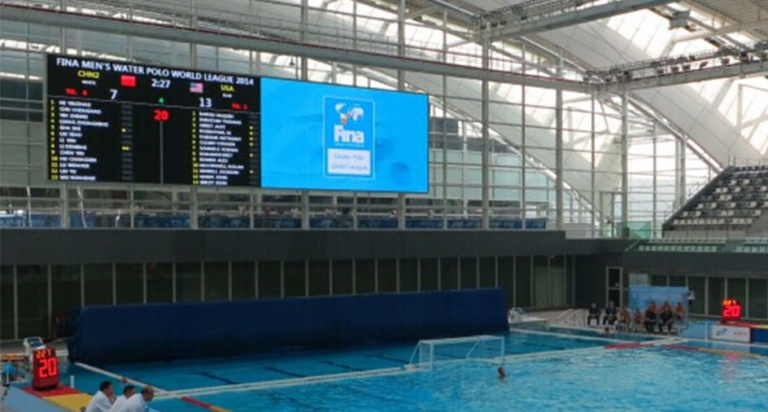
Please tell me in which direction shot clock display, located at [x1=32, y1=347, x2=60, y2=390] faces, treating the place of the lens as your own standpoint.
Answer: facing the viewer and to the right of the viewer

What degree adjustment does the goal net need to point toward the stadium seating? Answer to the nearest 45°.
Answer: approximately 90° to its left

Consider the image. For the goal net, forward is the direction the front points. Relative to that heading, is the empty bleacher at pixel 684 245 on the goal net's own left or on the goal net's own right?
on the goal net's own left

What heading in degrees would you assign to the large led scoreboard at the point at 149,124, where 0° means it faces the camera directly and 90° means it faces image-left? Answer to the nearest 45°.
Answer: approximately 315°

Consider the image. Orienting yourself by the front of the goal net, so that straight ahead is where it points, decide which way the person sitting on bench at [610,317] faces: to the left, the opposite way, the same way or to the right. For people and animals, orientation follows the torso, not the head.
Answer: to the right

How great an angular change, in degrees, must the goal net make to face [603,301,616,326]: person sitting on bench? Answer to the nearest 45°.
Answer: approximately 90° to its left
